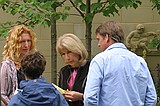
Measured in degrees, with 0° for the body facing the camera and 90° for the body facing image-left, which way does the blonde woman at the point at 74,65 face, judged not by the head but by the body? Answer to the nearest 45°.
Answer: approximately 45°

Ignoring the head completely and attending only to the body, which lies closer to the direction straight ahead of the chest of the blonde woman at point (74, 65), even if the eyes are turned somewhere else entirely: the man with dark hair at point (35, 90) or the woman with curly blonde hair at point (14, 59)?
the man with dark hair

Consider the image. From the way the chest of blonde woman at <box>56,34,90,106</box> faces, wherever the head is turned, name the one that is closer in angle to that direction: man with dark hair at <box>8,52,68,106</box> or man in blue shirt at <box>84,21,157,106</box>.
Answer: the man with dark hair

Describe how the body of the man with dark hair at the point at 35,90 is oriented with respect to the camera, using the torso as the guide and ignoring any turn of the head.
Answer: away from the camera

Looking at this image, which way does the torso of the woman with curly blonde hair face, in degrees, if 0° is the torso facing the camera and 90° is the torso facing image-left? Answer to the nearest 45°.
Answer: approximately 315°

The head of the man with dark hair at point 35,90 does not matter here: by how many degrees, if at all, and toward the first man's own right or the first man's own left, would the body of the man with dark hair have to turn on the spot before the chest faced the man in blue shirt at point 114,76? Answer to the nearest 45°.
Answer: approximately 90° to the first man's own right
